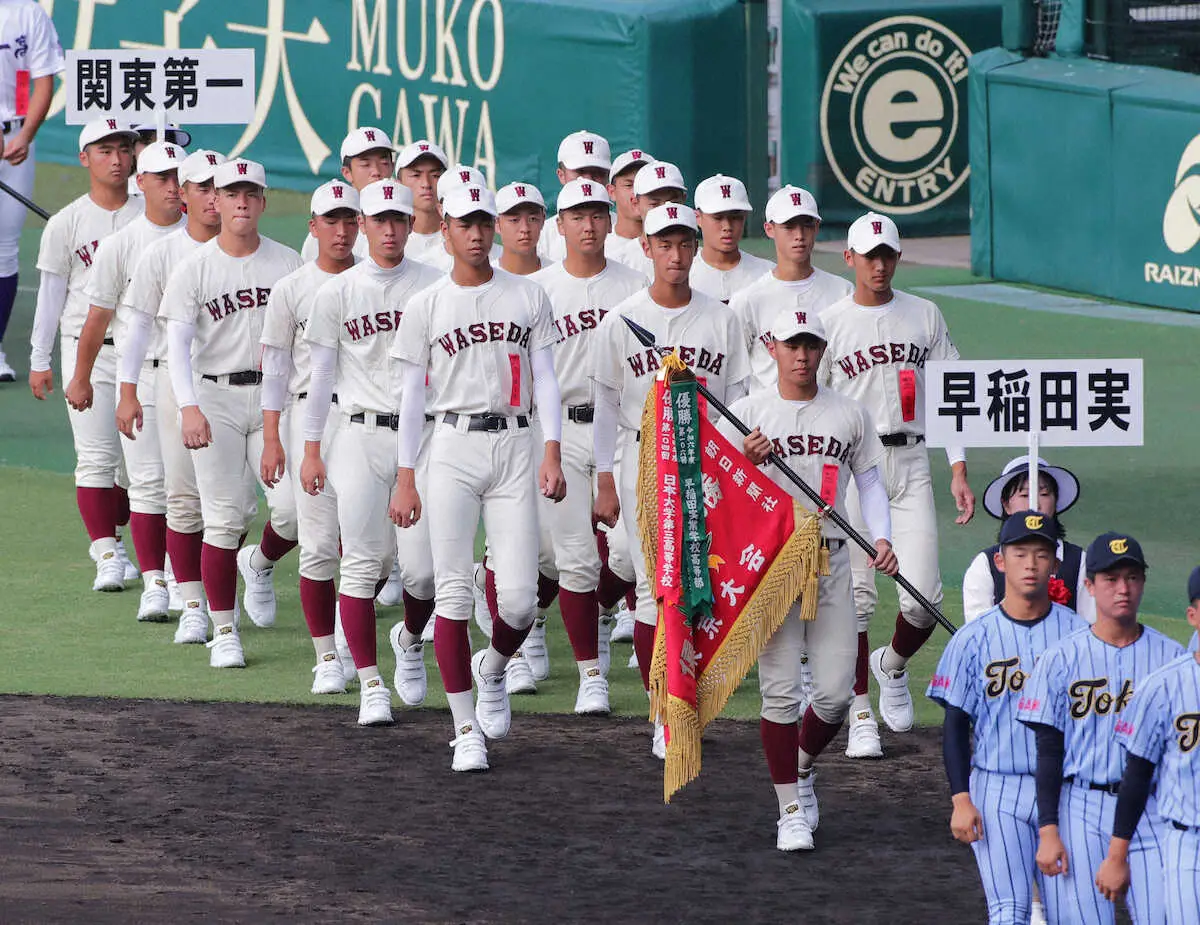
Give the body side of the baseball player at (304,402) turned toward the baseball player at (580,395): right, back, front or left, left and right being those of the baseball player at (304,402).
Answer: left

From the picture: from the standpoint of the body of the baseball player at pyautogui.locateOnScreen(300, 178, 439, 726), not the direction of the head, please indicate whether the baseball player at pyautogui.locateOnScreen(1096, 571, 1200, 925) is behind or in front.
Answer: in front

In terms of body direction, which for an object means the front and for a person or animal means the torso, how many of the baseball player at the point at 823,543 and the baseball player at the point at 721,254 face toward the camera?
2

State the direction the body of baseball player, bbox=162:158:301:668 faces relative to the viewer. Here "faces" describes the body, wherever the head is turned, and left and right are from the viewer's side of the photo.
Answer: facing the viewer

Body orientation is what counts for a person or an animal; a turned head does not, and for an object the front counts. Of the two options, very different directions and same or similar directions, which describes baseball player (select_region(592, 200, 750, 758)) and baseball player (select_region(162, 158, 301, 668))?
same or similar directions

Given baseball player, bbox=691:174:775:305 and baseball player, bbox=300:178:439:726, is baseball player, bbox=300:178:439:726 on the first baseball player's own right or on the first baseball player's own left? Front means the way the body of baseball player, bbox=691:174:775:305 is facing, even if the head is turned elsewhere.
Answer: on the first baseball player's own right

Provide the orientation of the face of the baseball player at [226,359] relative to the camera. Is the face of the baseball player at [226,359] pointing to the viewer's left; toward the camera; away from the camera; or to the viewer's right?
toward the camera

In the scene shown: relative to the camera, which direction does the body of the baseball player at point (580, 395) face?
toward the camera

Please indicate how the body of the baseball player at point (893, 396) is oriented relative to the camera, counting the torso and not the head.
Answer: toward the camera

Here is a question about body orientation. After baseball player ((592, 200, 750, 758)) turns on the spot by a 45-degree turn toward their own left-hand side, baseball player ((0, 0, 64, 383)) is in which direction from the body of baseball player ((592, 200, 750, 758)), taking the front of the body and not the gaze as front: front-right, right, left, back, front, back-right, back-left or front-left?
back

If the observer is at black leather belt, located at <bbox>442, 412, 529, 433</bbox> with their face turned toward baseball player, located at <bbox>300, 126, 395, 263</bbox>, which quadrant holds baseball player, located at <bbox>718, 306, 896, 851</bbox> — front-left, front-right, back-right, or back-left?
back-right

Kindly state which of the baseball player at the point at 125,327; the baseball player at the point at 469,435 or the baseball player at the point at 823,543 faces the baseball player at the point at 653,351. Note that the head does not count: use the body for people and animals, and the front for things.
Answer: the baseball player at the point at 125,327

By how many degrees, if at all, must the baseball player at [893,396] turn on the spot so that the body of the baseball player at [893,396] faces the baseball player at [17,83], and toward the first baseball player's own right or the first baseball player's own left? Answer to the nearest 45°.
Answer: approximately 135° to the first baseball player's own right

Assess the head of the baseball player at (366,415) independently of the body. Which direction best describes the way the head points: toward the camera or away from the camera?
toward the camera

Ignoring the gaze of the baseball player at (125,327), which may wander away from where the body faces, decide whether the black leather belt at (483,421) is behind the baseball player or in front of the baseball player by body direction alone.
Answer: in front

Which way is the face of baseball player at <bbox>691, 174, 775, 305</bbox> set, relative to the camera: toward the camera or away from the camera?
toward the camera

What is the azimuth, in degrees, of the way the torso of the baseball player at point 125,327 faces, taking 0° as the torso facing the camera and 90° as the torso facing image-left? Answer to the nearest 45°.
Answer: approximately 315°
